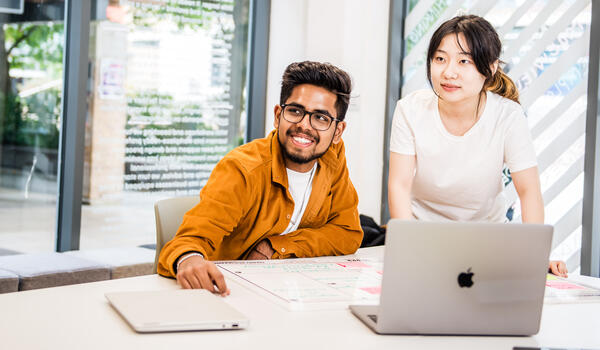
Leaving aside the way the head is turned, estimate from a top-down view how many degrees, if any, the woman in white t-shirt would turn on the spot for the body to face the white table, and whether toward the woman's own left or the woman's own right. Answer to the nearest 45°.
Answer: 0° — they already face it

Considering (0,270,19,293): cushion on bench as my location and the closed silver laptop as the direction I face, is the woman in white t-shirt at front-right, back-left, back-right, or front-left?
front-left

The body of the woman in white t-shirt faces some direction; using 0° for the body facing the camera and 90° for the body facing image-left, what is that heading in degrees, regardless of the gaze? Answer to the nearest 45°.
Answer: approximately 0°

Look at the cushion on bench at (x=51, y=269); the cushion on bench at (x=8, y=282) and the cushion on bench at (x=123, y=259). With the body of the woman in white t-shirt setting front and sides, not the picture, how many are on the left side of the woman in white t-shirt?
0

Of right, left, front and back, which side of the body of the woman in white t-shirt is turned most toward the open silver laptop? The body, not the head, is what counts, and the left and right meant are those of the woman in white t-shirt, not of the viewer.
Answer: front

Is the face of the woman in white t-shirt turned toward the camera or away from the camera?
toward the camera

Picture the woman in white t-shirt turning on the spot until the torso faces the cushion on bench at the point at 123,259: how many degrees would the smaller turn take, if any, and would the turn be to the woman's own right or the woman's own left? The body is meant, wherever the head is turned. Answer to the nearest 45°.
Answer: approximately 135° to the woman's own right

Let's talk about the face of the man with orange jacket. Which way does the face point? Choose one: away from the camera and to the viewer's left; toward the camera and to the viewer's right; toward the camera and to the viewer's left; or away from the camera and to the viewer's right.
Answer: toward the camera and to the viewer's right

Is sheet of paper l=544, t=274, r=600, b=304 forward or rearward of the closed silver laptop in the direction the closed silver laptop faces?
rearward

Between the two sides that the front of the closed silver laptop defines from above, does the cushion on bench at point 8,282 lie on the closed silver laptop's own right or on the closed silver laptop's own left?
on the closed silver laptop's own right

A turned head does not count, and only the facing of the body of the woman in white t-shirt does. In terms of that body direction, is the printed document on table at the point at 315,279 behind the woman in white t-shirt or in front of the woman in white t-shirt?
in front
